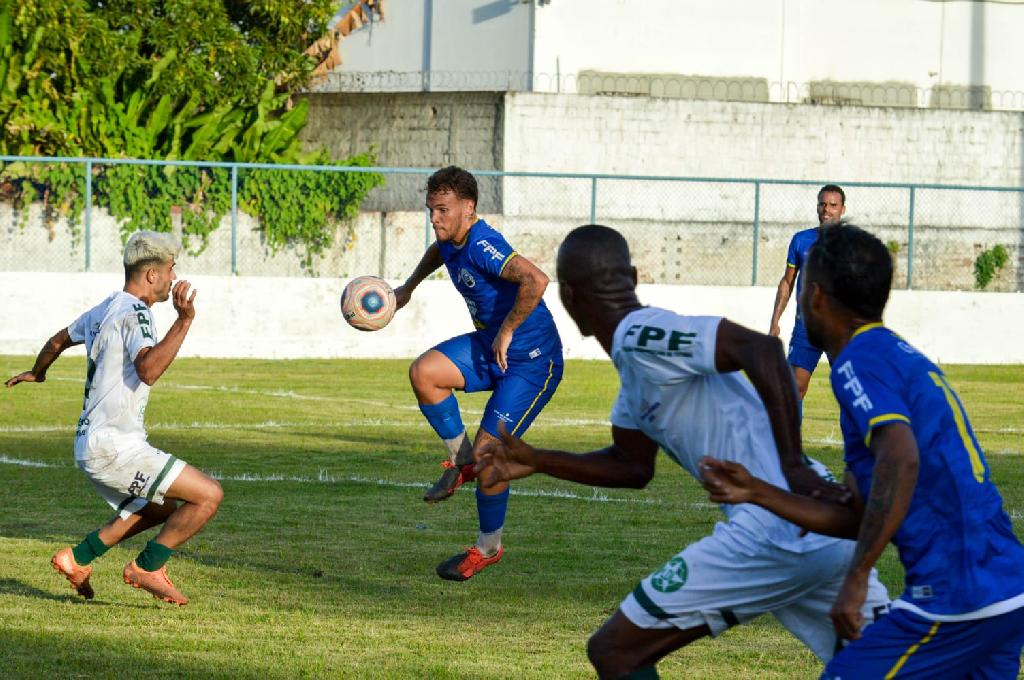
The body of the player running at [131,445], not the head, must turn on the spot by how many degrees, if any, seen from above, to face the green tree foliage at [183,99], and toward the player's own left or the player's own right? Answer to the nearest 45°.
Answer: approximately 90° to the player's own left

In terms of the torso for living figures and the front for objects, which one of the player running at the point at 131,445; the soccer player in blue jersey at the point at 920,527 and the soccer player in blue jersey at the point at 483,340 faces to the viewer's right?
the player running

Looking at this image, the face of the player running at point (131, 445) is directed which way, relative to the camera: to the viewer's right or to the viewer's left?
to the viewer's right

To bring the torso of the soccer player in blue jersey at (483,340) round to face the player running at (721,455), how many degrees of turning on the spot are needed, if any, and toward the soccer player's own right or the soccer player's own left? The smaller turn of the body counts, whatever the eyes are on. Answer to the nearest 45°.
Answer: approximately 45° to the soccer player's own left

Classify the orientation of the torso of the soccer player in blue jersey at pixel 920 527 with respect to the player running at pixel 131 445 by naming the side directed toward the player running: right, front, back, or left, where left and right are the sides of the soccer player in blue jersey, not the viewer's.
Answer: front

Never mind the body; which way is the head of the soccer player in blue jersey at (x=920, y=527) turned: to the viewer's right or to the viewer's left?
to the viewer's left

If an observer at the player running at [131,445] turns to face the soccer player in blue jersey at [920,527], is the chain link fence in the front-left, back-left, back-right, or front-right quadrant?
back-left

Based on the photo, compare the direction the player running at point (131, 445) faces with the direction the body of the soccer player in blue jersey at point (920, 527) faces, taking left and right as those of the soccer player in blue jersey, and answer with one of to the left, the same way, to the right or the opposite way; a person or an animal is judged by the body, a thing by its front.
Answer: to the right

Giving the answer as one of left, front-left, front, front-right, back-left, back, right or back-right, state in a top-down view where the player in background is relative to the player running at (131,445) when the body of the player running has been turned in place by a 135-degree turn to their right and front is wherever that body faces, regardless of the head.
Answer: back

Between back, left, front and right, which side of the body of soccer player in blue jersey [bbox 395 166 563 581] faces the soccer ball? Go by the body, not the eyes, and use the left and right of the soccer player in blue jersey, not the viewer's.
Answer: right

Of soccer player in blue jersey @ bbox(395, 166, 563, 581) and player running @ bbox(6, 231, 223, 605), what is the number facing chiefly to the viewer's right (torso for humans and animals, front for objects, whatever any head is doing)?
1

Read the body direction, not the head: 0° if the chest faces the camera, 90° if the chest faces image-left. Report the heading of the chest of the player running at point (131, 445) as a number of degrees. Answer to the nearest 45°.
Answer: approximately 270°

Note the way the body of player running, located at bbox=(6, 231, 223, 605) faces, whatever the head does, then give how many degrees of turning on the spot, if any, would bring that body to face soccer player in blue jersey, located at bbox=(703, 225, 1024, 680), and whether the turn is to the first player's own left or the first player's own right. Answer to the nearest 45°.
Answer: approximately 45° to the first player's own right

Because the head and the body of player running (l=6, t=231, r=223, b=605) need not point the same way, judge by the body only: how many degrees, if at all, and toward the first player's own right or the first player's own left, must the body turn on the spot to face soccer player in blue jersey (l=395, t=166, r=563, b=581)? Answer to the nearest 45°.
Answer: approximately 45° to the first player's own left
